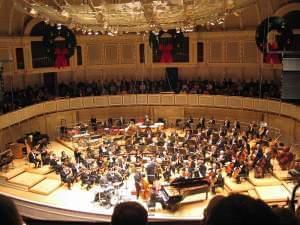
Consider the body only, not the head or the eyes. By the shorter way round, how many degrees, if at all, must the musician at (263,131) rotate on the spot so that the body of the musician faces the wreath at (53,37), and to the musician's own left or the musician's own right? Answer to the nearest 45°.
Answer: approximately 45° to the musician's own right

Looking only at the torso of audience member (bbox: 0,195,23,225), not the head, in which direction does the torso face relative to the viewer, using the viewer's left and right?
facing away from the viewer

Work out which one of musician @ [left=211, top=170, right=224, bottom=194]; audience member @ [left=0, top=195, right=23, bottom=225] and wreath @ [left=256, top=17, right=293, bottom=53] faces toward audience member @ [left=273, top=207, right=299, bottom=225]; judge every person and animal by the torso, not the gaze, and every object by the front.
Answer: the wreath

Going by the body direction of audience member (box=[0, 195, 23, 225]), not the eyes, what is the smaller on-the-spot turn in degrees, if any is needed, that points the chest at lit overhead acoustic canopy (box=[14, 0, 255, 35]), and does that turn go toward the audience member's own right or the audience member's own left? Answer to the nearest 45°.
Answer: approximately 45° to the audience member's own right

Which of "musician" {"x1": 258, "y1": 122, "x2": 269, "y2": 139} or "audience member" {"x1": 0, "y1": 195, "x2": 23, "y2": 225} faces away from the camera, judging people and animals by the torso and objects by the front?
the audience member

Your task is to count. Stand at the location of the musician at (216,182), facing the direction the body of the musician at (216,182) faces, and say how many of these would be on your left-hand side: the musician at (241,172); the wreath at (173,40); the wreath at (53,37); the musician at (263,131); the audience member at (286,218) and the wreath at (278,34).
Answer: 1

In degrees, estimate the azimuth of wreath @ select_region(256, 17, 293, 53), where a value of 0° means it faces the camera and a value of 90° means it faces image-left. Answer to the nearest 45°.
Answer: approximately 0°

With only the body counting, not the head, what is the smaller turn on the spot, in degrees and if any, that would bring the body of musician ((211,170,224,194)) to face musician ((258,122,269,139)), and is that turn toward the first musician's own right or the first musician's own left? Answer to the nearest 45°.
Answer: approximately 135° to the first musician's own right

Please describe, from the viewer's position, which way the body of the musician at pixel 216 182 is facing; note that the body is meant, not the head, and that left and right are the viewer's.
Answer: facing to the left of the viewer

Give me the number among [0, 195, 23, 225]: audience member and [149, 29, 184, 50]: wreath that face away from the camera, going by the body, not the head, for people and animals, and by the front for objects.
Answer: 1

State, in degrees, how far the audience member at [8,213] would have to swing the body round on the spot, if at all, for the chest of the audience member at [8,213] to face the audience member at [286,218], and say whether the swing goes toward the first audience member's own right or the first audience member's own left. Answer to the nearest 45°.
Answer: approximately 90° to the first audience member's own right

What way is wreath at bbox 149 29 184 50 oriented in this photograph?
toward the camera

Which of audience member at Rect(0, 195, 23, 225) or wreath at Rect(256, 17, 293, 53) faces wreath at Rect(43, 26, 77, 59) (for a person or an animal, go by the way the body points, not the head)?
the audience member

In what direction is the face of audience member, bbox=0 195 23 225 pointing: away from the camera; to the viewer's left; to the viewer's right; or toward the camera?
away from the camera

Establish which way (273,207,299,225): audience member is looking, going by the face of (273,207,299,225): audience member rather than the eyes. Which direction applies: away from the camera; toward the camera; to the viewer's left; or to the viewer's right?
away from the camera
